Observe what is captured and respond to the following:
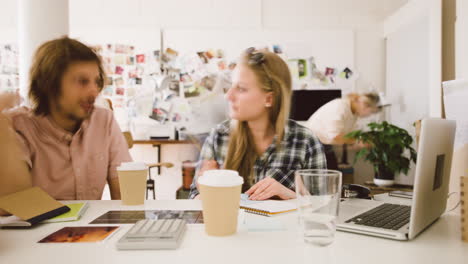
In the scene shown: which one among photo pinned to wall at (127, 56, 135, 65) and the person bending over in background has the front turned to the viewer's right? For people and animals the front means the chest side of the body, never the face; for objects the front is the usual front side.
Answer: the person bending over in background

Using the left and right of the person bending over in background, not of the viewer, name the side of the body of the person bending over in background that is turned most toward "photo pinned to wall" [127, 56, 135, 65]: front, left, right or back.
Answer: back

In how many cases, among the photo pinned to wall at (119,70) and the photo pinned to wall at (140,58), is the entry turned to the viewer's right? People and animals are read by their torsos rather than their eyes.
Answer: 0

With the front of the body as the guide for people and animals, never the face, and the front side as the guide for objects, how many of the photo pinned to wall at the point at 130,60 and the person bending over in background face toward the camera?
1

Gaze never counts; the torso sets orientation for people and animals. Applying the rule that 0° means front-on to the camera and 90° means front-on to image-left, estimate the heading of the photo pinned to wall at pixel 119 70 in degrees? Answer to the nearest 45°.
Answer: approximately 0°

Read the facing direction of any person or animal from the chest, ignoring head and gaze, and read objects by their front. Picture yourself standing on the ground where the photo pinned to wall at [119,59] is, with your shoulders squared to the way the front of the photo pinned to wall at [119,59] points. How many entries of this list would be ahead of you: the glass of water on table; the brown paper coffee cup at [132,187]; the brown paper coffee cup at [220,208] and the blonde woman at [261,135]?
4

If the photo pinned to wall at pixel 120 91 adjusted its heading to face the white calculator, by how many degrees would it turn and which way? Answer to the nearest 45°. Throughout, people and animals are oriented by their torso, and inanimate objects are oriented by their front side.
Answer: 0° — it already faces it

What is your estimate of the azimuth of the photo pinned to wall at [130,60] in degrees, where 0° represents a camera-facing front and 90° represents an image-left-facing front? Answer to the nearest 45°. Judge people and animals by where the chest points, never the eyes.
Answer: approximately 0°
